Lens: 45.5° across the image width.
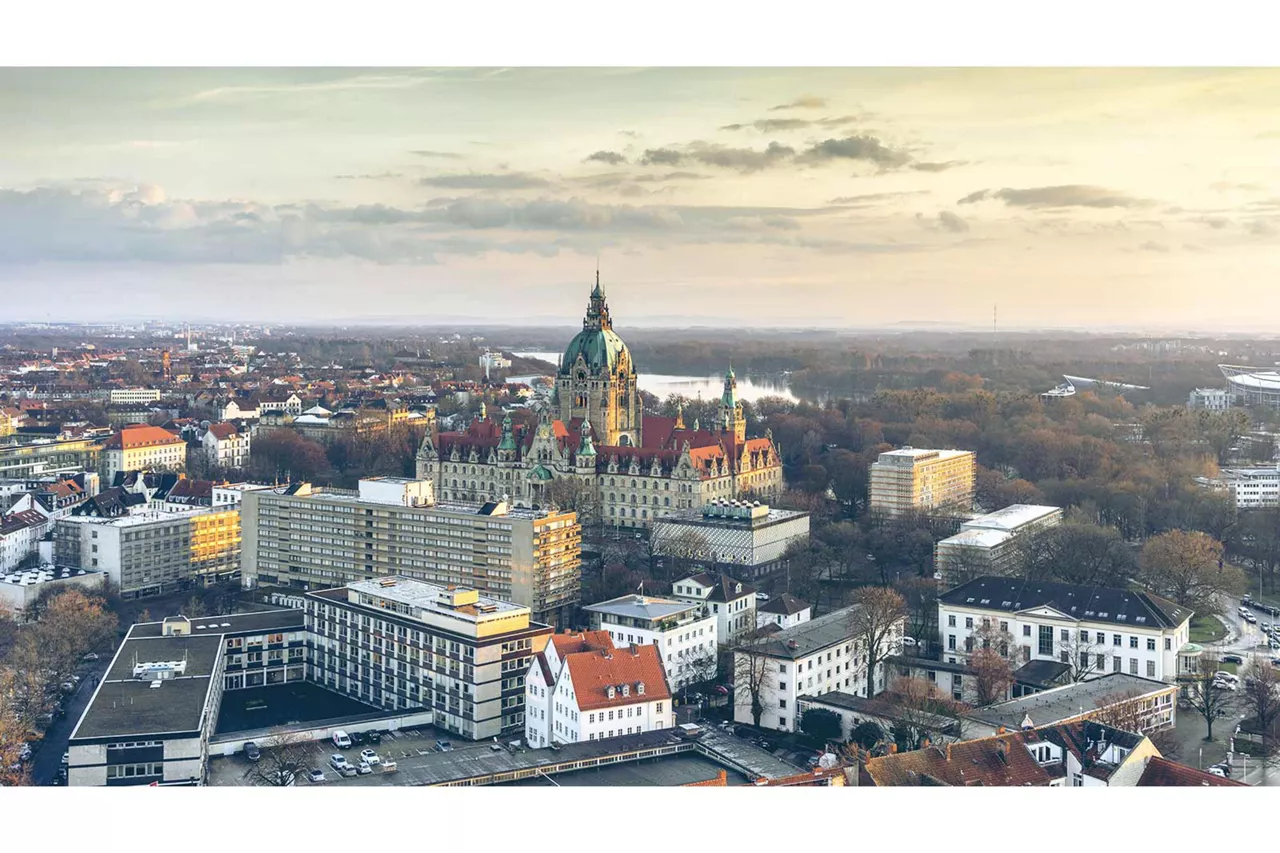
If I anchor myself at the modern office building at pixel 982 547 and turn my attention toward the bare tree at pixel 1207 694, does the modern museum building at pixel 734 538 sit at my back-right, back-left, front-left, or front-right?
back-right

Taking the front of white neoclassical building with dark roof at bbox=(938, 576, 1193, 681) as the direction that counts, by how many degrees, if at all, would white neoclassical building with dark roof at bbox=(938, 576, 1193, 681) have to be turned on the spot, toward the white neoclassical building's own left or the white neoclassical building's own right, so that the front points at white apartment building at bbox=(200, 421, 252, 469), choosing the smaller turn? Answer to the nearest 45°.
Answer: approximately 90° to the white neoclassical building's own right

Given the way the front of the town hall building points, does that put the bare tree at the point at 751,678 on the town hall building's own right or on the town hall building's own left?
on the town hall building's own left

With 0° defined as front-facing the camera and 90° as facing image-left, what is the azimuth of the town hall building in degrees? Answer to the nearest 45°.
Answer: approximately 45°

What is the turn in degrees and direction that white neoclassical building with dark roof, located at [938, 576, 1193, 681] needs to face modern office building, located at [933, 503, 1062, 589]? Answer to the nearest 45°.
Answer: approximately 135° to its right

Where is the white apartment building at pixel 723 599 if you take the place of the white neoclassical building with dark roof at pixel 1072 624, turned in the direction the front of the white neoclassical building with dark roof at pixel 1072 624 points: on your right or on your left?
on your right

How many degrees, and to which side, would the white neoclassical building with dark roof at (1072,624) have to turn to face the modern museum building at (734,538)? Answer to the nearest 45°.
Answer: approximately 90° to its right

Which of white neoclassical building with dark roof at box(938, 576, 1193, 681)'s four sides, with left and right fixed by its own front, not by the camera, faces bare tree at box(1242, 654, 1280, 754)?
left

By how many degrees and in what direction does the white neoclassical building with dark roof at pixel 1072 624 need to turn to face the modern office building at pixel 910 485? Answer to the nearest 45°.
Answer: approximately 135° to its right

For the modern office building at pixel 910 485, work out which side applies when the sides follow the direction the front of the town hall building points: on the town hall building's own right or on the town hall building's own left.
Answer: on the town hall building's own left

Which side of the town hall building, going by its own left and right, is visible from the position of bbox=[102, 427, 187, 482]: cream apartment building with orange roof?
right

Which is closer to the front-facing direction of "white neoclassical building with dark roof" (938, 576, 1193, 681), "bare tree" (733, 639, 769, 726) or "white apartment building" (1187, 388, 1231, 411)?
the bare tree

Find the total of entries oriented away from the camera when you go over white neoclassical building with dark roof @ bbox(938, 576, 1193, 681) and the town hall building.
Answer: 0

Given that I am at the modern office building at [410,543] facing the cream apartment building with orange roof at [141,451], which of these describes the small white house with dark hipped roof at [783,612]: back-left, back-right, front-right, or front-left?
back-right
